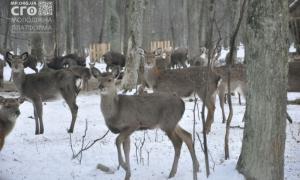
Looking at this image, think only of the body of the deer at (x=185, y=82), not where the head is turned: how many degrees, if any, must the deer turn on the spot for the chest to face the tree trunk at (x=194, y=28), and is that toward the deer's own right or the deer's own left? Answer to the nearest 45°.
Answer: approximately 90° to the deer's own right

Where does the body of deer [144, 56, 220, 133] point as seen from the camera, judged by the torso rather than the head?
to the viewer's left

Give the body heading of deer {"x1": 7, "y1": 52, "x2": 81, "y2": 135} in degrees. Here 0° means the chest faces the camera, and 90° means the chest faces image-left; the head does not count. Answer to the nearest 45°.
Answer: approximately 90°

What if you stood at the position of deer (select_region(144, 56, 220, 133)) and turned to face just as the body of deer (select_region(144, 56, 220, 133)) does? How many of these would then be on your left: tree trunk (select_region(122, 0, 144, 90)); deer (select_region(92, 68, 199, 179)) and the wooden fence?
1

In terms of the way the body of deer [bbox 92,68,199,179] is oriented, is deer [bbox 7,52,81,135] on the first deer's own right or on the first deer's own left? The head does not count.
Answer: on the first deer's own right

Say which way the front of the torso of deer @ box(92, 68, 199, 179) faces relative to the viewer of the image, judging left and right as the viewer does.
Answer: facing to the left of the viewer
